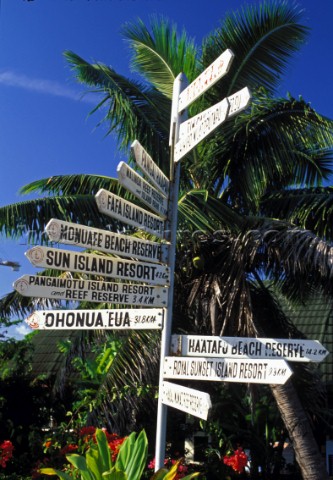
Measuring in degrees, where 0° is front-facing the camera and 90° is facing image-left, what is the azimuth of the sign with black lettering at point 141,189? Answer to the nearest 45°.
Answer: approximately 315°

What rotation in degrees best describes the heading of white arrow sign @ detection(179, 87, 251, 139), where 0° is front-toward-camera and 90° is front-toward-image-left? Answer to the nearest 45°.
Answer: approximately 45°

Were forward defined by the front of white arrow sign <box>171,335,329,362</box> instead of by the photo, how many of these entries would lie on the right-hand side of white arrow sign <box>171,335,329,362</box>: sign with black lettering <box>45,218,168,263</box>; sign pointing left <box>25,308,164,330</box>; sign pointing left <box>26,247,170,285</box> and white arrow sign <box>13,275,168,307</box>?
4

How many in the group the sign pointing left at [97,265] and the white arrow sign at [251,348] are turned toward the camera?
2

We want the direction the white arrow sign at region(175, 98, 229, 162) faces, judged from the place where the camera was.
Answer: facing the viewer and to the left of the viewer

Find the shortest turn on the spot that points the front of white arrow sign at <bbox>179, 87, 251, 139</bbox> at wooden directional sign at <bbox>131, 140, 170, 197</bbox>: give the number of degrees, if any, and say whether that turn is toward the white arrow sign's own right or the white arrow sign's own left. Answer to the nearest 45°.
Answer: approximately 90° to the white arrow sign's own right
